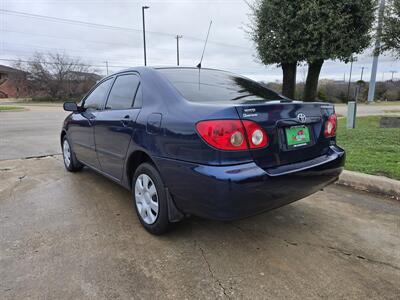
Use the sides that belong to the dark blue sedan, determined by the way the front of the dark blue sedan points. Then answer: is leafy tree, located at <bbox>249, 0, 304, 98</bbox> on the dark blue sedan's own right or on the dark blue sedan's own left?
on the dark blue sedan's own right

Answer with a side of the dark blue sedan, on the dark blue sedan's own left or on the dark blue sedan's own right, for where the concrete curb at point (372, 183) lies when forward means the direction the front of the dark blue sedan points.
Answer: on the dark blue sedan's own right

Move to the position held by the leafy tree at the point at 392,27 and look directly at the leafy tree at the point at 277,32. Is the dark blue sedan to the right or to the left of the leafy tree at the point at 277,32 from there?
left

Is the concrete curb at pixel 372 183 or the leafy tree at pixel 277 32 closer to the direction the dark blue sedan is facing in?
the leafy tree

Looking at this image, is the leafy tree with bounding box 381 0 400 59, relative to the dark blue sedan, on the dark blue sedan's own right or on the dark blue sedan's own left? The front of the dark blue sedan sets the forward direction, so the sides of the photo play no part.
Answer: on the dark blue sedan's own right

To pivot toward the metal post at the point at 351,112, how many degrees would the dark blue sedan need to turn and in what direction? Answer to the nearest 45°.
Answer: approximately 90° to its right

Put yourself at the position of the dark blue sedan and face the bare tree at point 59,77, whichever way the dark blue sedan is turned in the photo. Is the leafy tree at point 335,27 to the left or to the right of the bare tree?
right

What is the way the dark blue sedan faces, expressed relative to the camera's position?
facing away from the viewer and to the left of the viewer

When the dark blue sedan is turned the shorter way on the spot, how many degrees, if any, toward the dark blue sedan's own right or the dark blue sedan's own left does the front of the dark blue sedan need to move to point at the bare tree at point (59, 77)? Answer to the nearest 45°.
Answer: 0° — it already faces it
